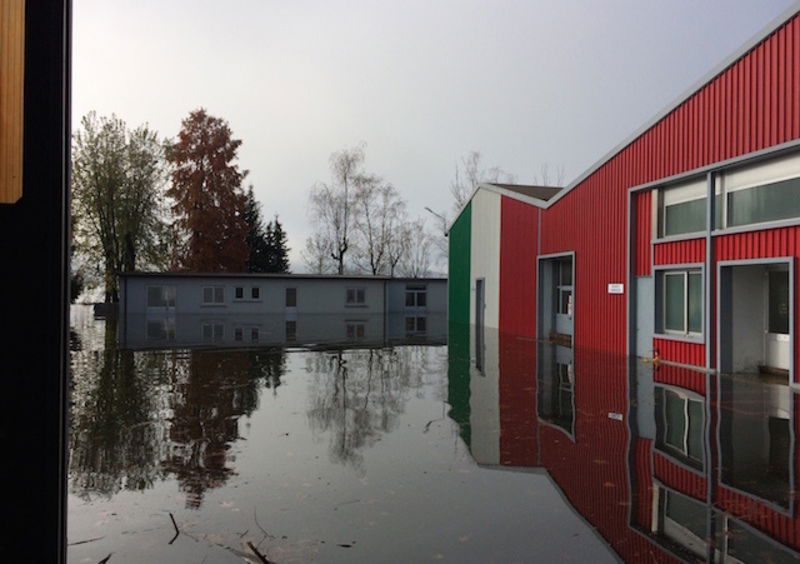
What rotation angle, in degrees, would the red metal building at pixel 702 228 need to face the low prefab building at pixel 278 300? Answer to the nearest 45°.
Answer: approximately 90° to its right

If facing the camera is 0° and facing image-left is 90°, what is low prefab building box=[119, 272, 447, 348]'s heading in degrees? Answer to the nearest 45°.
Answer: approximately 0°

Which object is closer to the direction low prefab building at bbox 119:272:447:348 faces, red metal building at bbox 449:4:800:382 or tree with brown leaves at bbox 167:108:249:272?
the red metal building

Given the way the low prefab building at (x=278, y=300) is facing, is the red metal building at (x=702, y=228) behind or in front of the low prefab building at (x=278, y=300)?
in front

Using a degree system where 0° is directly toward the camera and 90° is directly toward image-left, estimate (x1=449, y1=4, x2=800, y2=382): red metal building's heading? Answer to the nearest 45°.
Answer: approximately 45°
